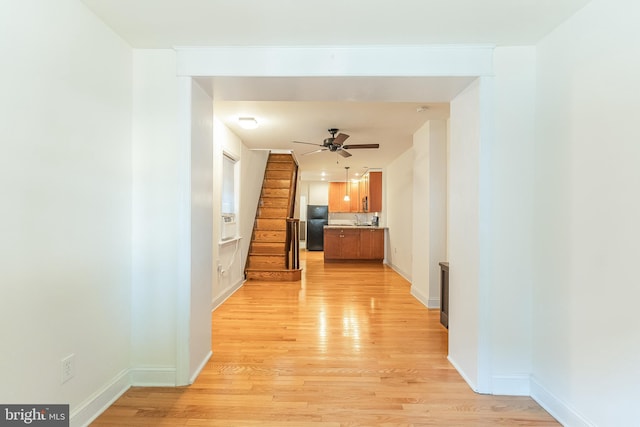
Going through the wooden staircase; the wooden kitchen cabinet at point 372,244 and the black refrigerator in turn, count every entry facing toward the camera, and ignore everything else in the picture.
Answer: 3

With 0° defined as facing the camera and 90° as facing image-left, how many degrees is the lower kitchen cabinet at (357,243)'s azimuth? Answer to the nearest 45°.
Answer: approximately 0°

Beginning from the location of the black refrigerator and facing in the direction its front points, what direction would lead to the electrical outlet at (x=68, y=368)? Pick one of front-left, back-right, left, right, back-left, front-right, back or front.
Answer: front

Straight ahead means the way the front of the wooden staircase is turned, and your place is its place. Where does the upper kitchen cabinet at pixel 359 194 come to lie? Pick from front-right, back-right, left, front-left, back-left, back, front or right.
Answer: back-left

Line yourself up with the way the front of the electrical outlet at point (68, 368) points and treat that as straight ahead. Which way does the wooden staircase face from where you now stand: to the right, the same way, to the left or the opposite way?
to the right

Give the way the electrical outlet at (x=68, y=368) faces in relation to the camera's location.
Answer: facing the viewer and to the right of the viewer

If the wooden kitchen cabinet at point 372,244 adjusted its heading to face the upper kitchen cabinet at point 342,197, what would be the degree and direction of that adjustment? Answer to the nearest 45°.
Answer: approximately 135° to its right

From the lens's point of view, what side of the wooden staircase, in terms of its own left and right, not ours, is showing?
front

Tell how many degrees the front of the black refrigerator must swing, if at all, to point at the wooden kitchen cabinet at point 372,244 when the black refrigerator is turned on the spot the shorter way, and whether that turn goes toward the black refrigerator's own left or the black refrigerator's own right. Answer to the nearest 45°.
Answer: approximately 45° to the black refrigerator's own left

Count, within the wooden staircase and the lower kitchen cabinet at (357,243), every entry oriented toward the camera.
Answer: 2

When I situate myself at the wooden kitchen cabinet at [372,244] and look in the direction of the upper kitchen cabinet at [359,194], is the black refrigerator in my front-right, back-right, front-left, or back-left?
front-left

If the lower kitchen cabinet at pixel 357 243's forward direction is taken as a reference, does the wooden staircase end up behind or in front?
in front

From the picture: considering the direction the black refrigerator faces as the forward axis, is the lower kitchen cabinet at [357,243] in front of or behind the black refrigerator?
in front

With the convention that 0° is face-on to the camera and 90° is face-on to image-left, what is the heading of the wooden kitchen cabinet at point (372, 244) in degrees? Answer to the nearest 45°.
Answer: approximately 0°
